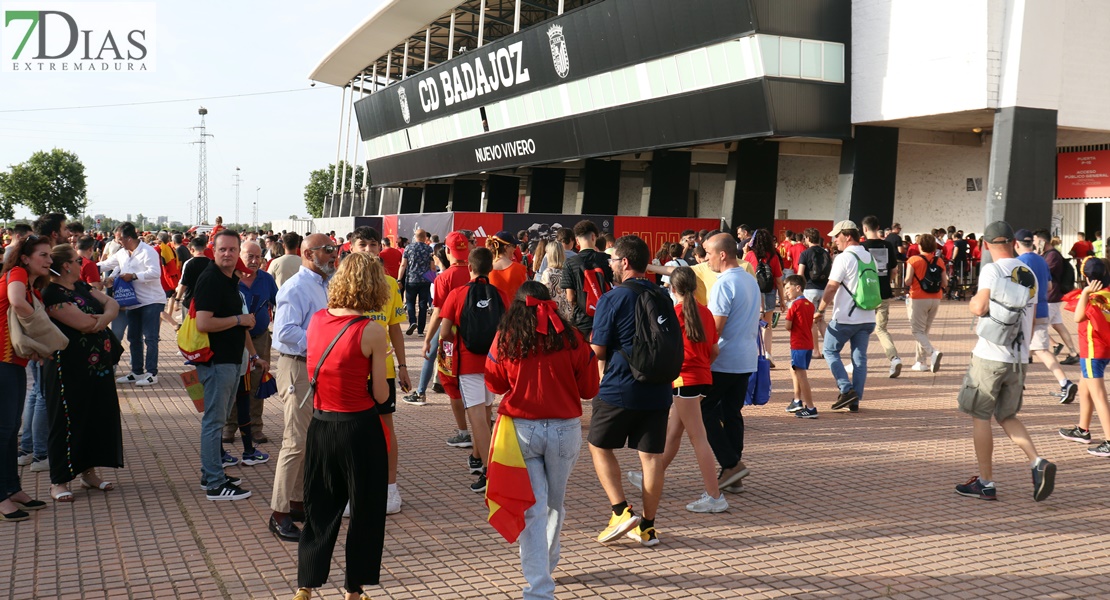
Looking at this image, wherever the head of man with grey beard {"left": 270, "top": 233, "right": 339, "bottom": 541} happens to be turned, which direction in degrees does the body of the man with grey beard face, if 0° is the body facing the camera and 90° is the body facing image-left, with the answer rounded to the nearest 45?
approximately 270°

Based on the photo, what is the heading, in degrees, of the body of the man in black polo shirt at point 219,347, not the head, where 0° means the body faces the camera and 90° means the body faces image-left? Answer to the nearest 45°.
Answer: approximately 270°

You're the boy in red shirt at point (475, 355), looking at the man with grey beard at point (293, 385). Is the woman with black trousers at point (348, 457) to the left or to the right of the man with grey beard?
left

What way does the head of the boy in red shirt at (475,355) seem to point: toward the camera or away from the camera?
away from the camera

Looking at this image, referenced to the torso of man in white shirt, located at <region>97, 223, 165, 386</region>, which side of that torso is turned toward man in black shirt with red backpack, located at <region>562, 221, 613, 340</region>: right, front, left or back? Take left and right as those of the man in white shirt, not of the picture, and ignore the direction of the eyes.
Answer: left

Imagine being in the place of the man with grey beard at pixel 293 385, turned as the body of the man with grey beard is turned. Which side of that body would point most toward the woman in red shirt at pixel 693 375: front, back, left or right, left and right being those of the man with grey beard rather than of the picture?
front

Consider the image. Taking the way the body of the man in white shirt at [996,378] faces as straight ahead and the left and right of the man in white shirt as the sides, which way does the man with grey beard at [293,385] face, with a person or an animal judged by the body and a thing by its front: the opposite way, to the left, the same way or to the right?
to the right

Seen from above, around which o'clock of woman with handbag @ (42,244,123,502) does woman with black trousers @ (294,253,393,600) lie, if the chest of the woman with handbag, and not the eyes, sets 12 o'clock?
The woman with black trousers is roughly at 1 o'clock from the woman with handbag.

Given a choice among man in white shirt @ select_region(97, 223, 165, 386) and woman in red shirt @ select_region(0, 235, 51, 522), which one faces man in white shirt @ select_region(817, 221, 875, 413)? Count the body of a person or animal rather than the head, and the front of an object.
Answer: the woman in red shirt

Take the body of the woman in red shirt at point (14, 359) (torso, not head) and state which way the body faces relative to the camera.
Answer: to the viewer's right

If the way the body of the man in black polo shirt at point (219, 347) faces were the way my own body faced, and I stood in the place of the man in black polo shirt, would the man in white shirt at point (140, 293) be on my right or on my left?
on my left

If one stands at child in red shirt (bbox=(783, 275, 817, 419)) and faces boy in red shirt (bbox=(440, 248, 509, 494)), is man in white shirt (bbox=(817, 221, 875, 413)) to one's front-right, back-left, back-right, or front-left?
back-left

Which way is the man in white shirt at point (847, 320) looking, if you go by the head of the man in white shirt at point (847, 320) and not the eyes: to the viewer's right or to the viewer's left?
to the viewer's left

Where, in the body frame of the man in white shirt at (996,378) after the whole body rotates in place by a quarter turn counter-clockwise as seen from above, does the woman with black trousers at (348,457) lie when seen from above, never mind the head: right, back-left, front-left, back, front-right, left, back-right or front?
front
